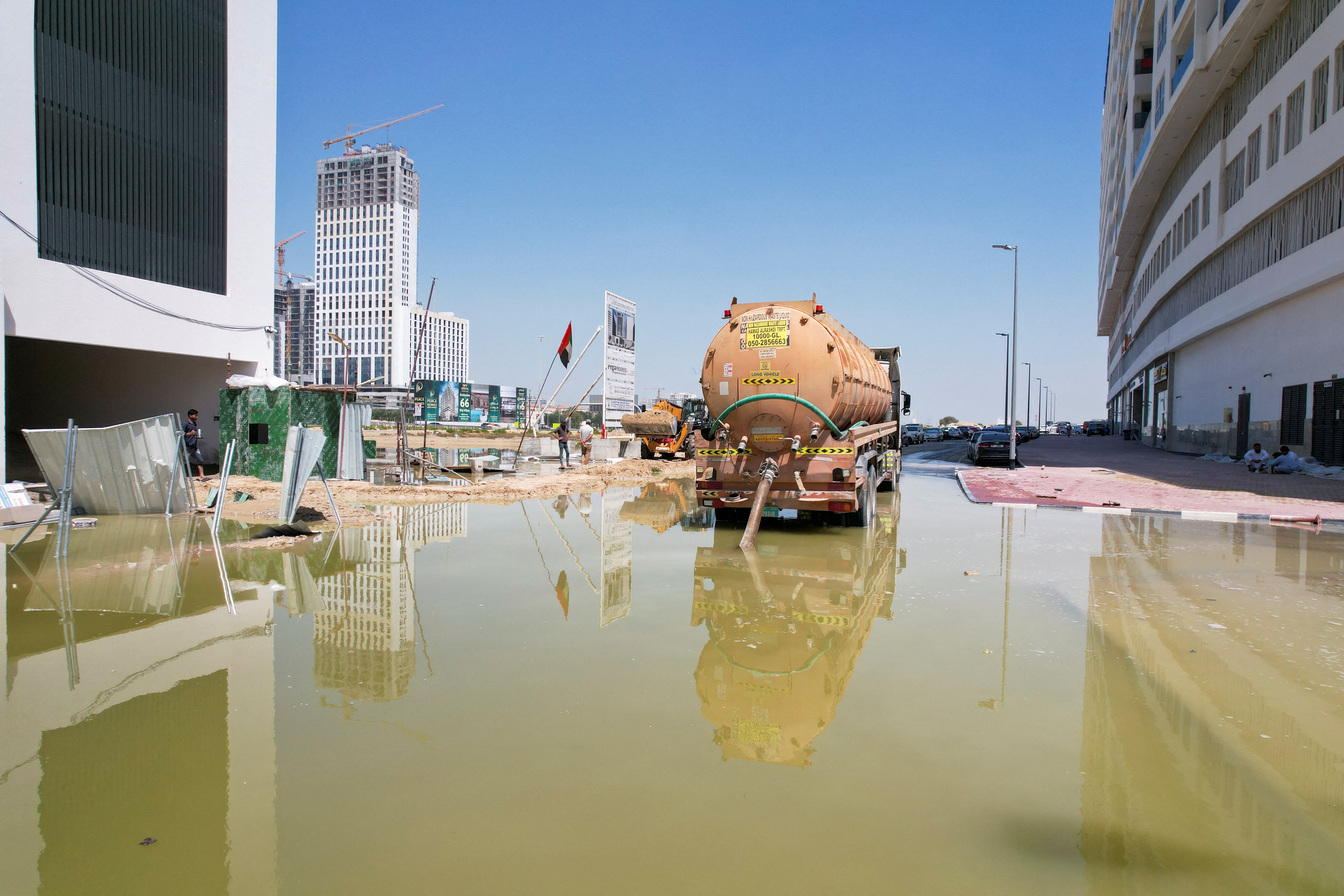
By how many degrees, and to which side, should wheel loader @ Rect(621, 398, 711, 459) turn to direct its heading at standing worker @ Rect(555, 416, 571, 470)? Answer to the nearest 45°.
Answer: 0° — it already faces them

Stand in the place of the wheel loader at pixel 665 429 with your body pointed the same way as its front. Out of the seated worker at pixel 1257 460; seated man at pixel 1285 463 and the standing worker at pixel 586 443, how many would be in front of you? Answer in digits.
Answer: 1

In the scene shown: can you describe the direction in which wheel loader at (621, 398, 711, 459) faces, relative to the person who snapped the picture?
facing the viewer and to the left of the viewer

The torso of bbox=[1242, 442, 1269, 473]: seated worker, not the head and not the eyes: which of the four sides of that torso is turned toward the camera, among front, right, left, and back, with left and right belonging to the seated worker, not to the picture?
front

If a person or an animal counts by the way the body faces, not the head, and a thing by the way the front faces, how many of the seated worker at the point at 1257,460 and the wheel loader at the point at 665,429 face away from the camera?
0

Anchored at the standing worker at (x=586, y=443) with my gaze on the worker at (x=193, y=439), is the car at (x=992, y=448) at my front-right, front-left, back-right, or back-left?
back-left

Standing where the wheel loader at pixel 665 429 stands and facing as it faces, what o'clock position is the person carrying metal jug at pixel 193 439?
The person carrying metal jug is roughly at 12 o'clock from the wheel loader.

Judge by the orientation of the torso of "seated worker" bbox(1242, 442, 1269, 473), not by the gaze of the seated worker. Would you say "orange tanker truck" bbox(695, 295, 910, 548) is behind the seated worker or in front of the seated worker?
in front

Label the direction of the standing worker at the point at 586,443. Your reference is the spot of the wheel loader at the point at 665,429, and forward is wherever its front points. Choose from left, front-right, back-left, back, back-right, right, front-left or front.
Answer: front

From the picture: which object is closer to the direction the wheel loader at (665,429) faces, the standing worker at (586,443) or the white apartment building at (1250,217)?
the standing worker

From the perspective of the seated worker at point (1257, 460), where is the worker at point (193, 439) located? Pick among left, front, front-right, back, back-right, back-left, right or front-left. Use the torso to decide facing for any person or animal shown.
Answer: front-right
